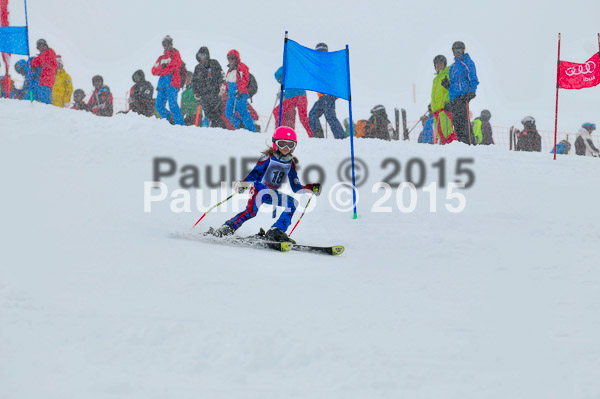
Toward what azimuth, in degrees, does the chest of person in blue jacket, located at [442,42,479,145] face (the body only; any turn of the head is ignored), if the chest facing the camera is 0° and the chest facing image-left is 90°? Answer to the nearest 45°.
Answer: approximately 45°

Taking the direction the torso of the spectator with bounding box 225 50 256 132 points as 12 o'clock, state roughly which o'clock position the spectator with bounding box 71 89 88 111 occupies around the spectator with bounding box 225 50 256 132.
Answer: the spectator with bounding box 71 89 88 111 is roughly at 3 o'clock from the spectator with bounding box 225 50 256 132.

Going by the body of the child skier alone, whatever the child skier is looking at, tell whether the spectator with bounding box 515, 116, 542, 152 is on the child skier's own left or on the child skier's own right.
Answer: on the child skier's own left

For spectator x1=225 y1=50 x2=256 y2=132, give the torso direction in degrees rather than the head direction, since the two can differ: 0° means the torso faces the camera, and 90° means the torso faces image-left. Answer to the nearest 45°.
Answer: approximately 45°

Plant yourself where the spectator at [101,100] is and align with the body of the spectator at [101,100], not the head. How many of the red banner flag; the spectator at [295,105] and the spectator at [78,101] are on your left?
2

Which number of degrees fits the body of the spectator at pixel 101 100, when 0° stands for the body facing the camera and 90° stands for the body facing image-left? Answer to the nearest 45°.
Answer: approximately 45°

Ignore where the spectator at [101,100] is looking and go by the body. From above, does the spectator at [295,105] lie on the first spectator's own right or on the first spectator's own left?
on the first spectator's own left

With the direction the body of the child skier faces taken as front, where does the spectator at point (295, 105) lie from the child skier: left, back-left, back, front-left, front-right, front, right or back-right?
back-left

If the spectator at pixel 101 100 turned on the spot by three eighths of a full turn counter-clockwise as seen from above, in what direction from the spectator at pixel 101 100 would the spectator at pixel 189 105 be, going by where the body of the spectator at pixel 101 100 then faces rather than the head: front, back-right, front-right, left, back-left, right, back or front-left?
front-right
